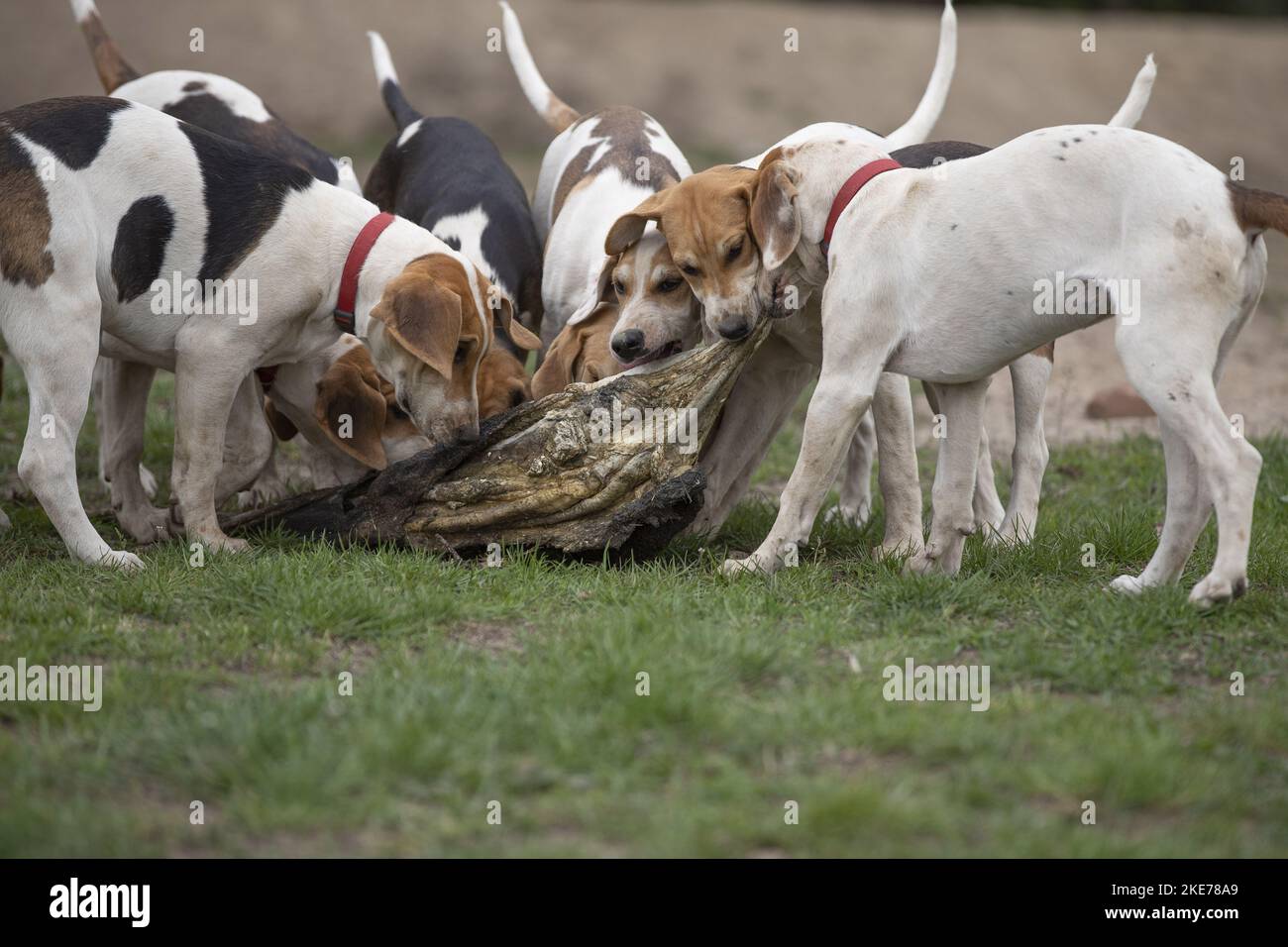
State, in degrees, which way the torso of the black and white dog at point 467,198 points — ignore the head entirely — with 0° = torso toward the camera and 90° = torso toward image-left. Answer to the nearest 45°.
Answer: approximately 315°

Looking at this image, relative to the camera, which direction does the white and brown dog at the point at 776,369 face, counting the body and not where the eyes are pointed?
to the viewer's left

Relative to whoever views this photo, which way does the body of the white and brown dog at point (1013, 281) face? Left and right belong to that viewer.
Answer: facing to the left of the viewer

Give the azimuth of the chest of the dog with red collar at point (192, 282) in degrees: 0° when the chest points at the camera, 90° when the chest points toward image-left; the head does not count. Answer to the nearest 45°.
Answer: approximately 270°

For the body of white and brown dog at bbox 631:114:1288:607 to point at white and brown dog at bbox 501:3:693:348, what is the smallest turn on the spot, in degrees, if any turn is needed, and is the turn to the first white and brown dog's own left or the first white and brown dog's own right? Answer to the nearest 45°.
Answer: approximately 45° to the first white and brown dog's own right

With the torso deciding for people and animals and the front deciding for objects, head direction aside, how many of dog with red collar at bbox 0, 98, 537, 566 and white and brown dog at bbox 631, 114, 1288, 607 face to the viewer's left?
1

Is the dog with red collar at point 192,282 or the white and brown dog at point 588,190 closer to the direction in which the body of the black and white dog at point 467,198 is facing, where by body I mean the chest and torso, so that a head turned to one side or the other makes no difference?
the white and brown dog

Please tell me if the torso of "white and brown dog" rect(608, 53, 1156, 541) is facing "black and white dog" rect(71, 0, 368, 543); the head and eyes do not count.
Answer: yes

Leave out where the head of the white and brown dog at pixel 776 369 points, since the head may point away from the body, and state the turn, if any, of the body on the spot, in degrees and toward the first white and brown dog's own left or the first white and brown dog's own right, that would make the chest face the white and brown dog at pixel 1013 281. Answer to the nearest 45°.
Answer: approximately 135° to the first white and brown dog's own left

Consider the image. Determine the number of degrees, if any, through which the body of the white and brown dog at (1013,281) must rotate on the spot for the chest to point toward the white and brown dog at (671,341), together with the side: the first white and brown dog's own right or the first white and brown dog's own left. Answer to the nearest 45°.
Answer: approximately 45° to the first white and brown dog's own right

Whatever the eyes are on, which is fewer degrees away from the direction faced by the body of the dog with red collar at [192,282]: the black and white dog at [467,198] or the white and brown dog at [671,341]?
the white and brown dog

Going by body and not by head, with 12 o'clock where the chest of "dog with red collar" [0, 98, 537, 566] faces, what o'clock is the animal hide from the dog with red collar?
The animal hide is roughly at 12 o'clock from the dog with red collar.
